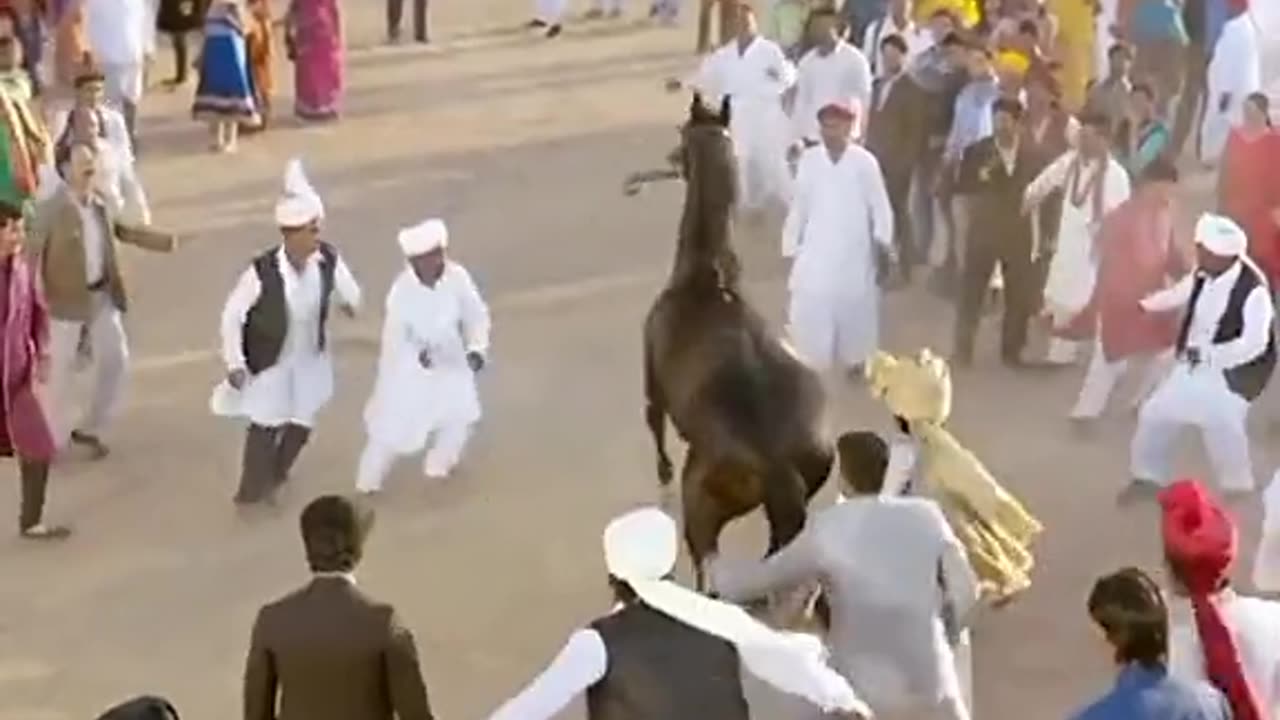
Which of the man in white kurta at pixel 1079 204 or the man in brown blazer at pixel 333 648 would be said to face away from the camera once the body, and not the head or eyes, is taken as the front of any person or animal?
the man in brown blazer

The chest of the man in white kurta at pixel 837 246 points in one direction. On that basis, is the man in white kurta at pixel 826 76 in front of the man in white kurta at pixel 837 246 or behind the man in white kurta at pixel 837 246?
behind

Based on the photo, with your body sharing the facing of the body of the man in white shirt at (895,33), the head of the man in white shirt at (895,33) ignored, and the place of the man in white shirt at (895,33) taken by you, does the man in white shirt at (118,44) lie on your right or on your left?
on your right

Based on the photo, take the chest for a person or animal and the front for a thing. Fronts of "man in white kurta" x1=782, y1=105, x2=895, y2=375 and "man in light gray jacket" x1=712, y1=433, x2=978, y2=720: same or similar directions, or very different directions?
very different directions

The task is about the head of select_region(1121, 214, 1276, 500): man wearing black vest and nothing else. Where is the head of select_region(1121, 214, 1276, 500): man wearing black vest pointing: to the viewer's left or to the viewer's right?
to the viewer's left

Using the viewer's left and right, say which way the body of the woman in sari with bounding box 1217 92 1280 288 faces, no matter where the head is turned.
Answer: facing the viewer and to the left of the viewer

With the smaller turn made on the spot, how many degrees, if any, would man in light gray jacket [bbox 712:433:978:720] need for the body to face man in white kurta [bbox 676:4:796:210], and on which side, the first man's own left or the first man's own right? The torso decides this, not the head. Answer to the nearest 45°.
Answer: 0° — they already face them

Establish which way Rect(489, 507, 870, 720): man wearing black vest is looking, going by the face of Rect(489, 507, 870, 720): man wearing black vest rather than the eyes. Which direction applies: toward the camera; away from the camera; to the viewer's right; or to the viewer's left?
away from the camera

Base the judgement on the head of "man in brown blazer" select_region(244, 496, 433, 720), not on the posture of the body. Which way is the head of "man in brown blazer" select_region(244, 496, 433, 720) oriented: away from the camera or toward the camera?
away from the camera

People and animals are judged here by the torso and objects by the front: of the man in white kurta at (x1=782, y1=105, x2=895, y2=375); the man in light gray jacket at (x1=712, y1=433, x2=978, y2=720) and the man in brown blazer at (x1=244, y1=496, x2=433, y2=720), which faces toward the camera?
the man in white kurta

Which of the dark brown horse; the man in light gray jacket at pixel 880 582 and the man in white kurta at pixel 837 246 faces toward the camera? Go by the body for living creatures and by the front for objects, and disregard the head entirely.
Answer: the man in white kurta

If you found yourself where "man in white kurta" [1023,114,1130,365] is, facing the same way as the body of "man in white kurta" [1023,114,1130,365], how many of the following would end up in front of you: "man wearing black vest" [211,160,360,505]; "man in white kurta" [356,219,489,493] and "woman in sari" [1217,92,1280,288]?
2

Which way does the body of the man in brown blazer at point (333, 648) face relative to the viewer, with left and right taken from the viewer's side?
facing away from the viewer

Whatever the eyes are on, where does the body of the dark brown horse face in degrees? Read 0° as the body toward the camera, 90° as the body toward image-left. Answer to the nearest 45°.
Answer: approximately 135°

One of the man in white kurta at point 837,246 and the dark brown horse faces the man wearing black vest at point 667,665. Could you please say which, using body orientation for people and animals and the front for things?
the man in white kurta

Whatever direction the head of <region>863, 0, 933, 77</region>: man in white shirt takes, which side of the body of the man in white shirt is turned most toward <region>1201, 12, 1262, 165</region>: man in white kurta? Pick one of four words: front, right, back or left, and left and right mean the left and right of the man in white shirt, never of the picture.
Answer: left

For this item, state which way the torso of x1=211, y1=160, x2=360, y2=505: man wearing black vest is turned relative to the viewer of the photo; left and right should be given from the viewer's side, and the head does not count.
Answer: facing the viewer and to the right of the viewer
